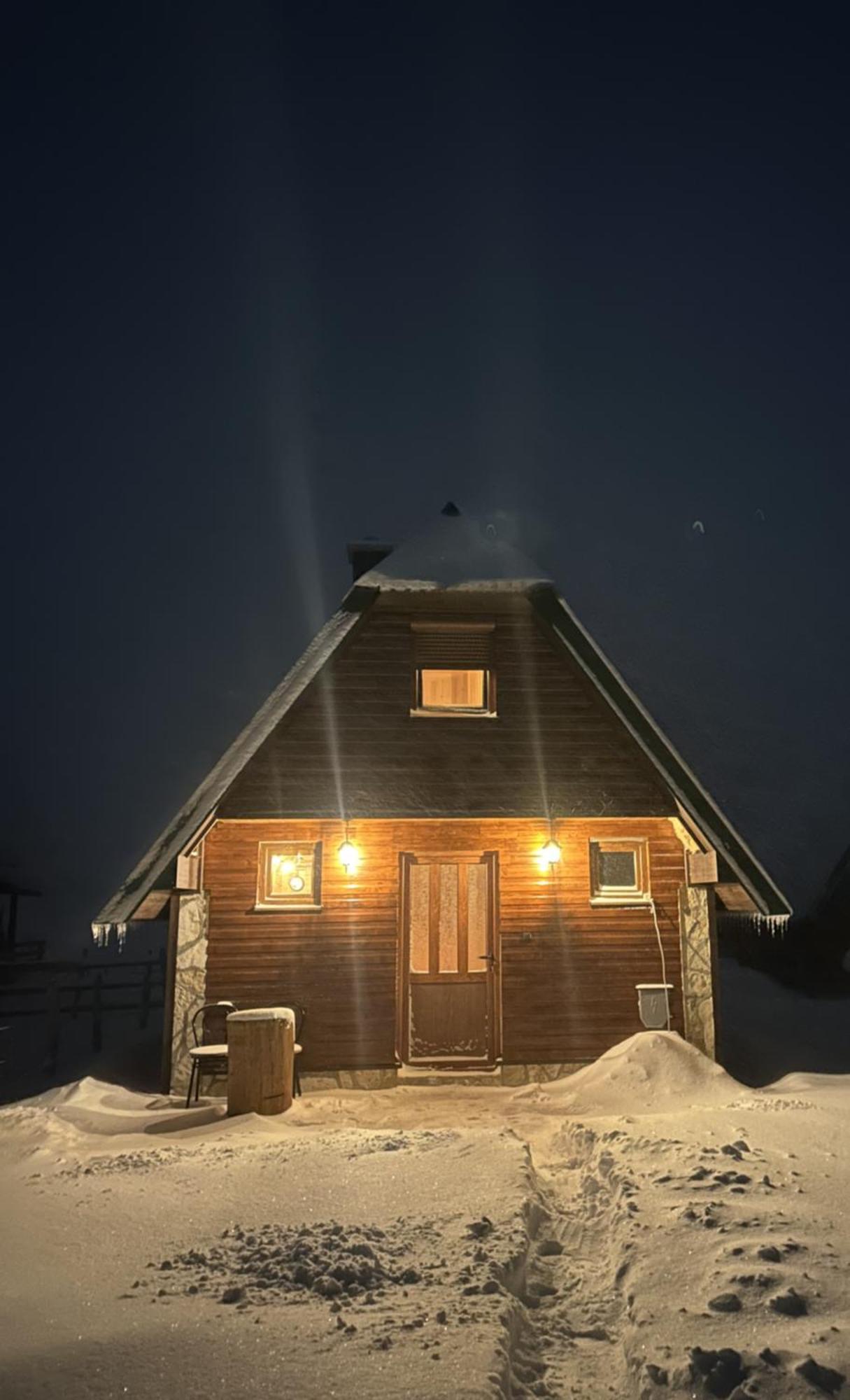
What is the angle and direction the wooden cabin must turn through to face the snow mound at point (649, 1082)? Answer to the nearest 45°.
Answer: approximately 45° to its left

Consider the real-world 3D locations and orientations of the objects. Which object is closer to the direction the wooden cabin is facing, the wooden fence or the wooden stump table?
the wooden stump table

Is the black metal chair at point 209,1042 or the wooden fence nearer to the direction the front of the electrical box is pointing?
the black metal chair

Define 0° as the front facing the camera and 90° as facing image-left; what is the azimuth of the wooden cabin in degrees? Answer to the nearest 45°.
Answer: approximately 0°

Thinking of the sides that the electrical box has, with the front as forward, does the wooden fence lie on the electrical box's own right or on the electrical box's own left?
on the electrical box's own right

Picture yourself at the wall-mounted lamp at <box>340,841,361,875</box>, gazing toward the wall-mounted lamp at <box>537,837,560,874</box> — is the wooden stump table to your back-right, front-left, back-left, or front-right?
back-right

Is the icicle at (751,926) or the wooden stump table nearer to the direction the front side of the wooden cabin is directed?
the wooden stump table

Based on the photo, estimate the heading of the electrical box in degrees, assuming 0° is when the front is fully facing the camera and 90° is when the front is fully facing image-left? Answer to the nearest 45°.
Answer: approximately 0°

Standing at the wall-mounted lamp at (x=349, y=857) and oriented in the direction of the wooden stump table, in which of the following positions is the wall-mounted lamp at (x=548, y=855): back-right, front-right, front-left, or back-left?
back-left
